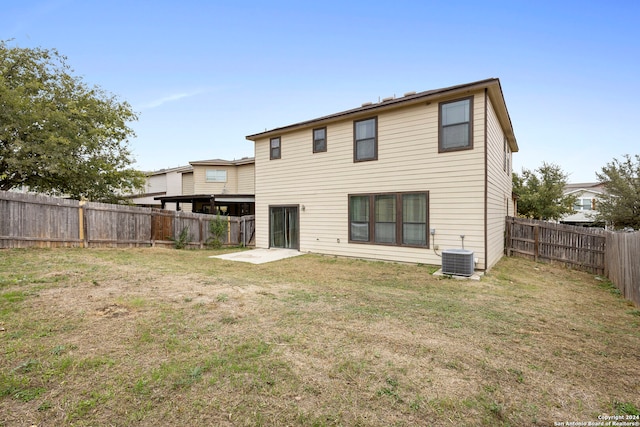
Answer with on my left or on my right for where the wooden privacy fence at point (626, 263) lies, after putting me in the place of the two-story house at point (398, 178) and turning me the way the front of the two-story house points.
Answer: on my right

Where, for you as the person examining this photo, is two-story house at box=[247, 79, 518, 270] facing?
facing away from the viewer and to the right of the viewer

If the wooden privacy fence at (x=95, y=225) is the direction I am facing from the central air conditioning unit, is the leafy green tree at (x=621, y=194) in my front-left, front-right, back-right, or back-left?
back-right

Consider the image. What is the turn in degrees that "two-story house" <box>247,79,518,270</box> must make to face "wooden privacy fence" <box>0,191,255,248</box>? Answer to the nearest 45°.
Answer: approximately 135° to its left
